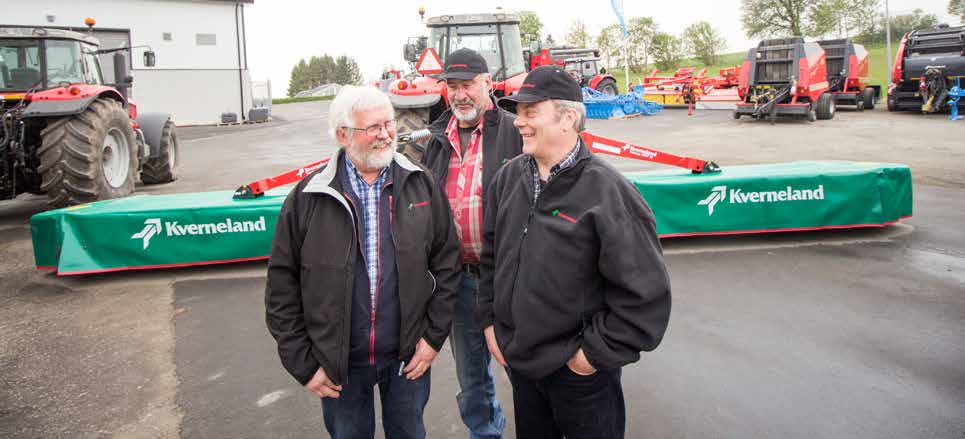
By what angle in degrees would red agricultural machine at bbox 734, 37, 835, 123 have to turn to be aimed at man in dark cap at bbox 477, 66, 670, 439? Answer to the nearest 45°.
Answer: approximately 45° to its left

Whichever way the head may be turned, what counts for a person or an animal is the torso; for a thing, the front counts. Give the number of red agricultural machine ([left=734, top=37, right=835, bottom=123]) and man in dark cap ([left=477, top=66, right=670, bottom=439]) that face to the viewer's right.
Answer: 0

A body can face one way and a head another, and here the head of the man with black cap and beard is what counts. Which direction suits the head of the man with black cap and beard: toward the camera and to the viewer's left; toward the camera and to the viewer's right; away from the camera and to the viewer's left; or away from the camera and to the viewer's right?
toward the camera and to the viewer's left

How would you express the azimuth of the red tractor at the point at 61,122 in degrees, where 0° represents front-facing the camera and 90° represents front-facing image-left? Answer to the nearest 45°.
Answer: approximately 225°

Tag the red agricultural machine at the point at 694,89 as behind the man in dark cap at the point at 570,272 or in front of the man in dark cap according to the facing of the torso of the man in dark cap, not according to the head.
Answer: behind

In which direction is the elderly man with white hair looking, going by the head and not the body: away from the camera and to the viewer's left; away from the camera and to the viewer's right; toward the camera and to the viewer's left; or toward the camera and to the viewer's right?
toward the camera and to the viewer's right

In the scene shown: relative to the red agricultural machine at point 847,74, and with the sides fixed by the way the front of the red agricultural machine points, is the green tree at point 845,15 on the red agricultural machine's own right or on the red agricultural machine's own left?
on the red agricultural machine's own right
